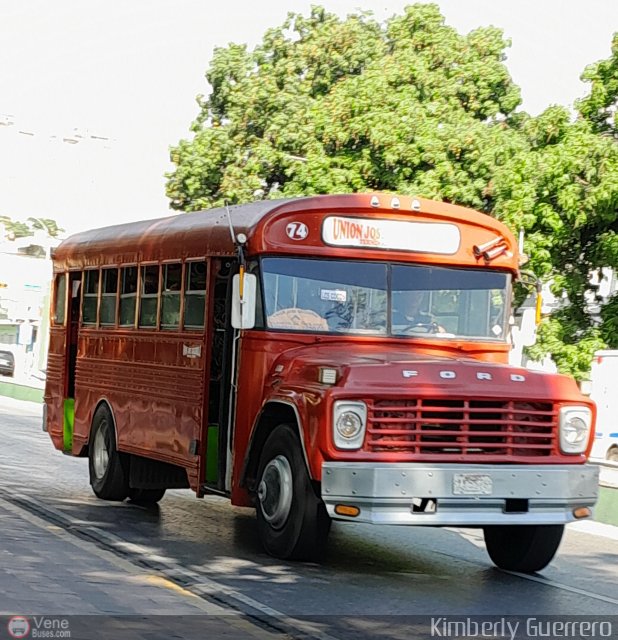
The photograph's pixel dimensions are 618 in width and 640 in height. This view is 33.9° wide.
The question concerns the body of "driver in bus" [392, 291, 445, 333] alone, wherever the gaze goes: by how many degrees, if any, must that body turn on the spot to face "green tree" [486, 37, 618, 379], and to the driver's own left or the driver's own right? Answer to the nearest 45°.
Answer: approximately 135° to the driver's own left

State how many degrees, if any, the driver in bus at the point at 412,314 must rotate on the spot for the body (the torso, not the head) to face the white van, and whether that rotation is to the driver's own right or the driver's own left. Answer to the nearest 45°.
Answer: approximately 135° to the driver's own left

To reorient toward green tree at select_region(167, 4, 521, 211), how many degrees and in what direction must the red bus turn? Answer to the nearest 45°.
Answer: approximately 135° to its left

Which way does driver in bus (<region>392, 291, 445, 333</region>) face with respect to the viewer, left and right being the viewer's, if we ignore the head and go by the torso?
facing the viewer and to the right of the viewer

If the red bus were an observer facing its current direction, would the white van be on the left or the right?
on its left

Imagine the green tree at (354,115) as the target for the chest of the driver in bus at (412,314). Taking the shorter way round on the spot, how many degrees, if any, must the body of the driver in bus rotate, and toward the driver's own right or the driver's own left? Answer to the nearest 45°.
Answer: approximately 135° to the driver's own left
